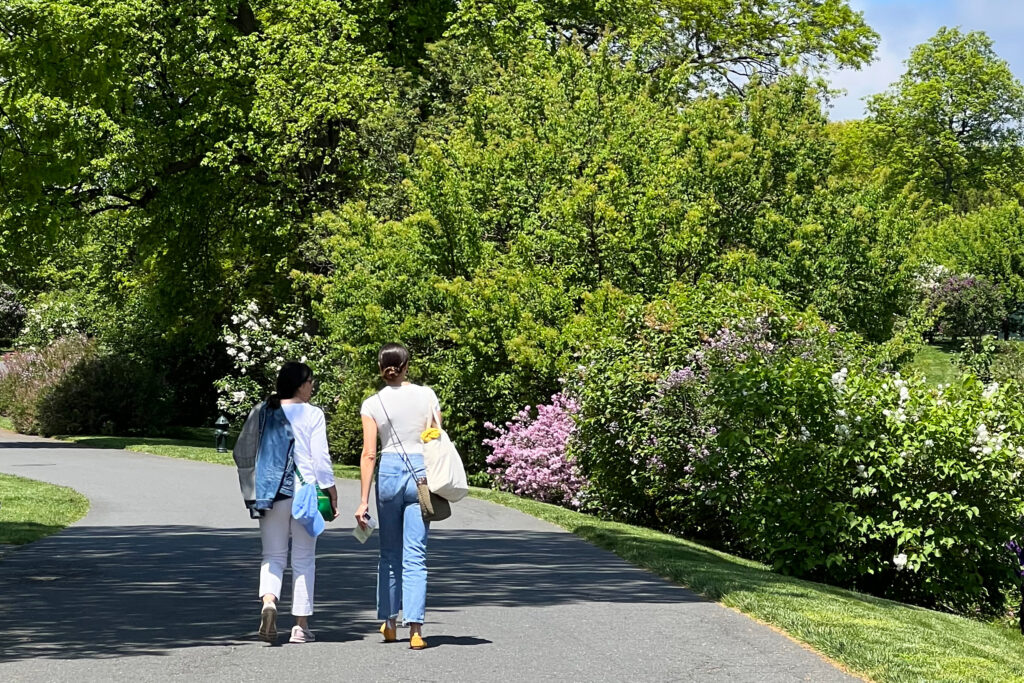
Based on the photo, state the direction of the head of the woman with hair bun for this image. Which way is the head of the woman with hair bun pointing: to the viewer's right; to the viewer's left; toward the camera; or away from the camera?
away from the camera

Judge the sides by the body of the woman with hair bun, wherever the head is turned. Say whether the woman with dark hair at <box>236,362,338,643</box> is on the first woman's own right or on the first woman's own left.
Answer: on the first woman's own left

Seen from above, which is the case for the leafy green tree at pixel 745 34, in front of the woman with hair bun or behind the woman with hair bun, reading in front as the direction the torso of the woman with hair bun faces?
in front

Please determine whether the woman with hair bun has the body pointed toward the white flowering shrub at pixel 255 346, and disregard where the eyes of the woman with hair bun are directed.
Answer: yes

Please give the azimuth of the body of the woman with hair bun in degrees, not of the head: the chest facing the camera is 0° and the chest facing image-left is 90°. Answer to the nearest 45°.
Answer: approximately 180°

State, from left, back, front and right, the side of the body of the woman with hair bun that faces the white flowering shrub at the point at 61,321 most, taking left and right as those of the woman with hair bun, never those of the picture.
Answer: front

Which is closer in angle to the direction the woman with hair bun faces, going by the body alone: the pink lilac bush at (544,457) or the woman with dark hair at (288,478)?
the pink lilac bush

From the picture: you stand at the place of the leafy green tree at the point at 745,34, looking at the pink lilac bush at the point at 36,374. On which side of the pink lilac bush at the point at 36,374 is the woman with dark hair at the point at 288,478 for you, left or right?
left

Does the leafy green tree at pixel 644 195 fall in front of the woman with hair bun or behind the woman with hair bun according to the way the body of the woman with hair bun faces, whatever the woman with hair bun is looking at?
in front
